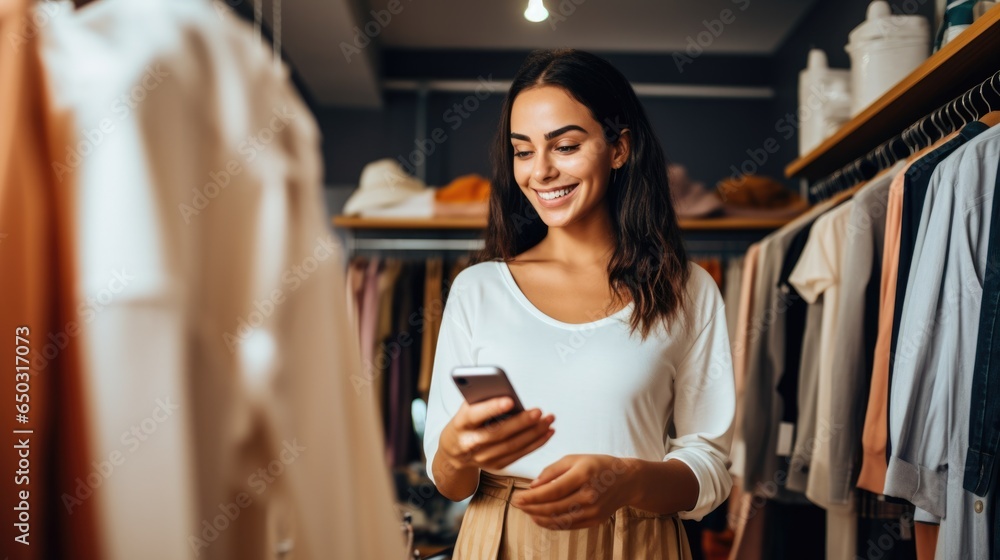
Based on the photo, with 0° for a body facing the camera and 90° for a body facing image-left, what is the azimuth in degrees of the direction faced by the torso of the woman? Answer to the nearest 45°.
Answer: approximately 0°

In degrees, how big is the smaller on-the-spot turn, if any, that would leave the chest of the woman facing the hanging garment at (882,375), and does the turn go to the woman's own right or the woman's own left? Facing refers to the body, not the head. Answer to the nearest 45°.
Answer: approximately 135° to the woman's own left

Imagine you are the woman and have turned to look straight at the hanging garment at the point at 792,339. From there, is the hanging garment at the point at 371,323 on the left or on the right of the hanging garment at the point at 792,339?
left

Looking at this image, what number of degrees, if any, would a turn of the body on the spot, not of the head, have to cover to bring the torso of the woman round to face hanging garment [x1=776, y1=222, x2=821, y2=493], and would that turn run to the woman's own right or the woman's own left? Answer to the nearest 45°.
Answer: approximately 135° to the woman's own left

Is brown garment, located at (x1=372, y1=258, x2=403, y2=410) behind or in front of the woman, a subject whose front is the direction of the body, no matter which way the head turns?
behind

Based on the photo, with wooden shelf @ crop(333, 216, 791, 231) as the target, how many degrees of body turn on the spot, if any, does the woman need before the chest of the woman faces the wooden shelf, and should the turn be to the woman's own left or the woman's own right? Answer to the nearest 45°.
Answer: approximately 180°

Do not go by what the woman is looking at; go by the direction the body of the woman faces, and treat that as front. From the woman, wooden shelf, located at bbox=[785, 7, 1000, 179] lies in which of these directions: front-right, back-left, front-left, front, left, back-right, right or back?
back-left

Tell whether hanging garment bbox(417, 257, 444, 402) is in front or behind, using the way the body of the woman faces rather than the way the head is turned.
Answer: behind
